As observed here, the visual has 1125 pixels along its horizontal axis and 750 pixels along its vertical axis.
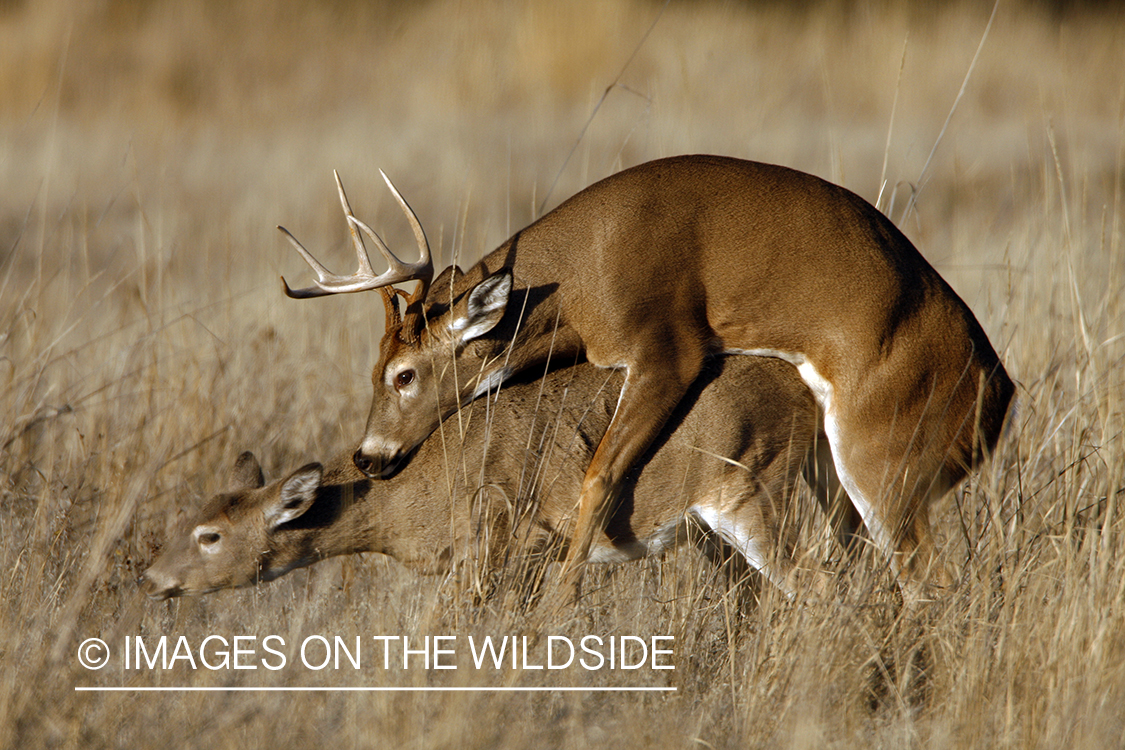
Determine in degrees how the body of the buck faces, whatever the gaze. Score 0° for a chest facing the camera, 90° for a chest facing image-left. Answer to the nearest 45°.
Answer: approximately 90°

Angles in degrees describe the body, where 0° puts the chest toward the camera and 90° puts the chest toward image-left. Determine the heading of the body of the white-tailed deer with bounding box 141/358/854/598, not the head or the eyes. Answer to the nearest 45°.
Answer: approximately 90°
